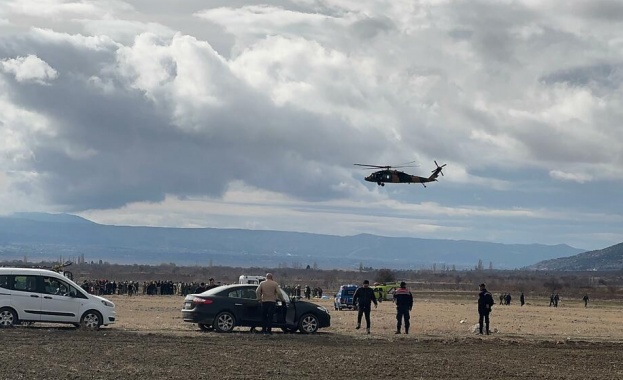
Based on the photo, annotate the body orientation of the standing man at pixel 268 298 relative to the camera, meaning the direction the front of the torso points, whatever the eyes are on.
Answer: away from the camera

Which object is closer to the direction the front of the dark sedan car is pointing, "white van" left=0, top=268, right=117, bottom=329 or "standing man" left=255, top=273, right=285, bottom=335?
the standing man

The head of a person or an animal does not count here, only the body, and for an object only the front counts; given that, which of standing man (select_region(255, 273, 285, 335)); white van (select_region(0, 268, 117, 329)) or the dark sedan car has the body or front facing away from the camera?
the standing man

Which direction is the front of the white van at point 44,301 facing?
to the viewer's right

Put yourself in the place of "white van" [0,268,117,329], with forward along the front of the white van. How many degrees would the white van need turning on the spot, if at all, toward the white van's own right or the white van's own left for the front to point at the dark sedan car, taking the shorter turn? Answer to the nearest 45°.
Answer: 0° — it already faces it

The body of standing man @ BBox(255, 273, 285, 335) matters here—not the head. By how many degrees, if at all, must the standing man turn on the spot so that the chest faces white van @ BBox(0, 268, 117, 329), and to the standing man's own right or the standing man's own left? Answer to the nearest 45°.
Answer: approximately 90° to the standing man's own left

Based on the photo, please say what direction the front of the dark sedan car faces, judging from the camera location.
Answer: facing to the right of the viewer

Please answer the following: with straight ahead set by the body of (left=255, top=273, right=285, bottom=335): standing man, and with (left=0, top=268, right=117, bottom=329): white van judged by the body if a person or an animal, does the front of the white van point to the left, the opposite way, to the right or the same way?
to the right

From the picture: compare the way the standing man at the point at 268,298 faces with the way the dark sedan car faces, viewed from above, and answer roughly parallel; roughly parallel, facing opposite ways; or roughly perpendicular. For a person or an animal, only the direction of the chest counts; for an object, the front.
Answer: roughly perpendicular

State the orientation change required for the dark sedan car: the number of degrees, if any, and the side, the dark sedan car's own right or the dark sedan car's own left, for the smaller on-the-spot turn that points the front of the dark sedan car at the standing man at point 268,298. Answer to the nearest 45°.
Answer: approximately 45° to the dark sedan car's own right

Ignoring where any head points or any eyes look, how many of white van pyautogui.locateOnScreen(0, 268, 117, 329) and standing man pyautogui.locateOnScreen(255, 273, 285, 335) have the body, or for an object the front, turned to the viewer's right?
1
